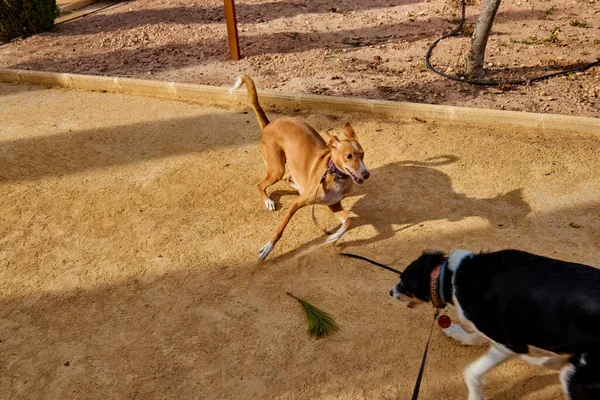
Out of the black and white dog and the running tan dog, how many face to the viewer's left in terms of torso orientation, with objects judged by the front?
1

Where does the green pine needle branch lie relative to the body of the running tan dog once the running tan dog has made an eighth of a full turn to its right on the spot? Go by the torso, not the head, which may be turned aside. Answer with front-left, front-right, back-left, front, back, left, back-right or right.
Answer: front

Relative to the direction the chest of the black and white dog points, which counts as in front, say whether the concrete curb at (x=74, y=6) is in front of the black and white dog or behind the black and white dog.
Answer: in front

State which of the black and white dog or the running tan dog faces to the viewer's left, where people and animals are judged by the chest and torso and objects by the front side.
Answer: the black and white dog

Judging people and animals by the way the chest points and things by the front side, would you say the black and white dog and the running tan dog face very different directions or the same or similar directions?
very different directions

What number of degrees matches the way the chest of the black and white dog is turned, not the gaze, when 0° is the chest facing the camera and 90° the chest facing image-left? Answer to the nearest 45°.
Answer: approximately 90°

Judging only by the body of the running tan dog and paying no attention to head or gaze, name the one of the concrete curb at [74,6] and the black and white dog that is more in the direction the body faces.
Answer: the black and white dog

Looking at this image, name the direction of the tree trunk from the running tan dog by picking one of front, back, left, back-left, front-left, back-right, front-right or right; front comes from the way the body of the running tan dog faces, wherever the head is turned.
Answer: left

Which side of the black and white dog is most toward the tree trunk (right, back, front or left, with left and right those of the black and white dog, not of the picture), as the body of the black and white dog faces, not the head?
right

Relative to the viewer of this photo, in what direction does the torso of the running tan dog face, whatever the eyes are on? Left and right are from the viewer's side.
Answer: facing the viewer and to the right of the viewer

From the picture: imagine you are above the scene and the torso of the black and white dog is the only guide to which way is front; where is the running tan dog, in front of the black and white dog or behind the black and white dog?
in front
